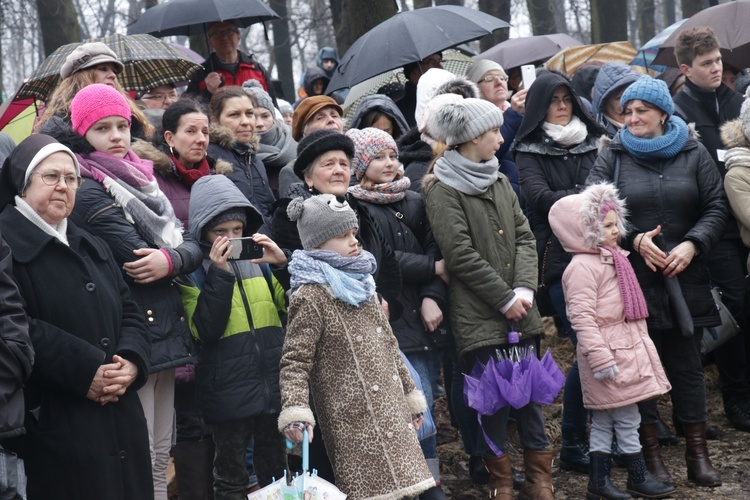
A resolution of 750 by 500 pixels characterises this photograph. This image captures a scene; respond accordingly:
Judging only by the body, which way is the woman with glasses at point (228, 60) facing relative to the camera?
toward the camera

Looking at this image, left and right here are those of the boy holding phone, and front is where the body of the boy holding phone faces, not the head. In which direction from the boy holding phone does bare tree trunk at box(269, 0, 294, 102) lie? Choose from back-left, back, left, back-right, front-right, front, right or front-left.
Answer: back-left

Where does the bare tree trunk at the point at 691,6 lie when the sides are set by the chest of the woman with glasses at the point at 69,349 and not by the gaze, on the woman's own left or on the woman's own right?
on the woman's own left

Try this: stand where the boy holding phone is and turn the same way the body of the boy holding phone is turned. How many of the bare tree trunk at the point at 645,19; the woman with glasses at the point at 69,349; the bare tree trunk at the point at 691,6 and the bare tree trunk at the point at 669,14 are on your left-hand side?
3

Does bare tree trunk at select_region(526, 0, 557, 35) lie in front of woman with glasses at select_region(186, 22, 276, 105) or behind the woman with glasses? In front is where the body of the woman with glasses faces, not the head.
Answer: behind

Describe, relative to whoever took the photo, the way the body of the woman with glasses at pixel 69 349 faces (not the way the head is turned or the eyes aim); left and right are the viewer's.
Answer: facing the viewer and to the right of the viewer

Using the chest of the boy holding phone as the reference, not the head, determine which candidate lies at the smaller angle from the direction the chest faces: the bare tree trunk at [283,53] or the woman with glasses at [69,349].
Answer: the woman with glasses

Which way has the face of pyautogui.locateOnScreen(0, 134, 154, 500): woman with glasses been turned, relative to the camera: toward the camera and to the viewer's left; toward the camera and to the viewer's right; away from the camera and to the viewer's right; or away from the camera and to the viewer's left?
toward the camera and to the viewer's right

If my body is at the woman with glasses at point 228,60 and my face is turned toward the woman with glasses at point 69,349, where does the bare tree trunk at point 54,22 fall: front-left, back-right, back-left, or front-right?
back-right

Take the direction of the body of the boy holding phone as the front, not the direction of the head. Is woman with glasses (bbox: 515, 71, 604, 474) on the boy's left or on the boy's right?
on the boy's left

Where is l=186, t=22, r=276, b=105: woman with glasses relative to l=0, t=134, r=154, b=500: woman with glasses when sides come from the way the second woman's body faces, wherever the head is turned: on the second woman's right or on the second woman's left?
on the second woman's left

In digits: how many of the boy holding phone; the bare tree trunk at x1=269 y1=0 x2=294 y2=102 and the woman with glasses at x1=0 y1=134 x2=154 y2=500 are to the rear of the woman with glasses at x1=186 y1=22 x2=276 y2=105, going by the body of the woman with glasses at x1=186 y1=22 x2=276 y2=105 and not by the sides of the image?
1

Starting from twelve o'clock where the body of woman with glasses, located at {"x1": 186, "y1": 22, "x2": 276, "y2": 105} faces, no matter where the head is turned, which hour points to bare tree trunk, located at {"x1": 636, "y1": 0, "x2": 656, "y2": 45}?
The bare tree trunk is roughly at 7 o'clock from the woman with glasses.

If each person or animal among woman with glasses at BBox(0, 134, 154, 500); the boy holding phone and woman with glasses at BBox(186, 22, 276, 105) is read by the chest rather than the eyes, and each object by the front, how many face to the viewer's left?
0
